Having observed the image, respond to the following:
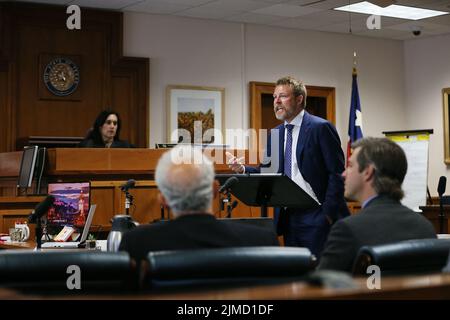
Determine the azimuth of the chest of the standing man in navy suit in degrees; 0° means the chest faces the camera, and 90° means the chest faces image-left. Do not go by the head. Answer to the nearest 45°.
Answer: approximately 45°

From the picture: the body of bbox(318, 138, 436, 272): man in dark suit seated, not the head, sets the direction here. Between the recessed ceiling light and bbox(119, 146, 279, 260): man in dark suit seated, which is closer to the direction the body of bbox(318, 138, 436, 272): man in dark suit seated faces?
the recessed ceiling light

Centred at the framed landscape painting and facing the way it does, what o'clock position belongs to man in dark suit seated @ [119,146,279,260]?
The man in dark suit seated is roughly at 12 o'clock from the framed landscape painting.

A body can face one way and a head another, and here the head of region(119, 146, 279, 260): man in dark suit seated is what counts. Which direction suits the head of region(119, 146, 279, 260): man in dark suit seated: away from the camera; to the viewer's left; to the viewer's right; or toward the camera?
away from the camera

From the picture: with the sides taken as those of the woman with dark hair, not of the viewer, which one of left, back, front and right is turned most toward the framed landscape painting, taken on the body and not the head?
left

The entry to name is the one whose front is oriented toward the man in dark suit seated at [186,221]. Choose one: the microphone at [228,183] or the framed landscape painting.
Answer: the framed landscape painting

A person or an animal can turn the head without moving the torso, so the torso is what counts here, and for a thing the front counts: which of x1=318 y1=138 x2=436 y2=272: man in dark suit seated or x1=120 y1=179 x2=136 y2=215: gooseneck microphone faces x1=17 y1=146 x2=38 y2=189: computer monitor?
the man in dark suit seated

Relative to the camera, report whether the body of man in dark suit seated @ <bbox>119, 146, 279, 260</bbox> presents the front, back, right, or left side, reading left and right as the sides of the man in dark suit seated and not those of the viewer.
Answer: back

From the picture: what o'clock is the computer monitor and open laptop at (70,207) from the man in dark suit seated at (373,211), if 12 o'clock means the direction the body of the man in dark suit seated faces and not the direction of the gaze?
The computer monitor and open laptop is roughly at 12 o'clock from the man in dark suit seated.

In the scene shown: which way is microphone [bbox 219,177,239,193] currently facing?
to the viewer's right
